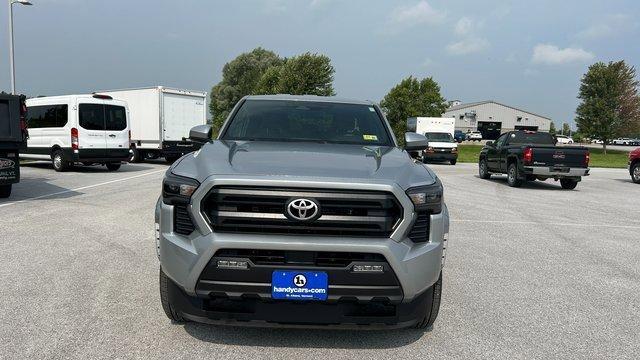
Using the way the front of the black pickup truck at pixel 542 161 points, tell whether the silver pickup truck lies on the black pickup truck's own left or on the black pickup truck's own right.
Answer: on the black pickup truck's own left

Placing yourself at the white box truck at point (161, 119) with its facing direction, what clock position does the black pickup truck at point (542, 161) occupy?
The black pickup truck is roughly at 6 o'clock from the white box truck.

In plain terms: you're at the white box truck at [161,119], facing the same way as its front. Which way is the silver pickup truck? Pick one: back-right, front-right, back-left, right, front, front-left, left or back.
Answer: back-left

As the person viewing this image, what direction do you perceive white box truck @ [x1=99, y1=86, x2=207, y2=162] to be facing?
facing away from the viewer and to the left of the viewer

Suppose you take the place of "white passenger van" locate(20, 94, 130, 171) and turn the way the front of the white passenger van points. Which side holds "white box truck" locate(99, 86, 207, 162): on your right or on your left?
on your right

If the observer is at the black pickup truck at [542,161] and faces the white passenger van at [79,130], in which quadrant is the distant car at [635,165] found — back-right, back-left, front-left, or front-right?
back-right

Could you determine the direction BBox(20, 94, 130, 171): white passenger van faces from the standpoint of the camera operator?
facing away from the viewer and to the left of the viewer

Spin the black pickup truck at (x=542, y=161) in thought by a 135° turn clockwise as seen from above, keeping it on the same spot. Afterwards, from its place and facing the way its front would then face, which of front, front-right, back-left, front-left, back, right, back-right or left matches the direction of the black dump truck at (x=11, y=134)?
back-right

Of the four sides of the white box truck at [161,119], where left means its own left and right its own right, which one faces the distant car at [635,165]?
back

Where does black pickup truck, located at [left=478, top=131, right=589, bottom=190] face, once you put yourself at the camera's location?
facing away from the viewer and to the left of the viewer

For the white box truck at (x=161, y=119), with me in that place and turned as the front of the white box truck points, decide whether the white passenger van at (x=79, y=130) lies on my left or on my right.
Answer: on my left
